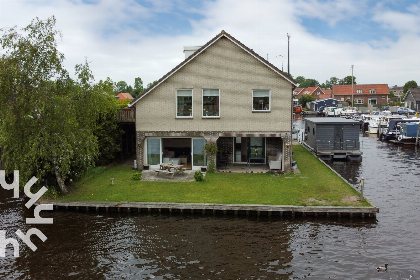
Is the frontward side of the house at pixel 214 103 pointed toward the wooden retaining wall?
yes

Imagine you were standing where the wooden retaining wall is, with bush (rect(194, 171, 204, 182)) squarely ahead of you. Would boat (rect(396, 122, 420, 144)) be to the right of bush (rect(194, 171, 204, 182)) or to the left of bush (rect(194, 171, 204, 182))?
right

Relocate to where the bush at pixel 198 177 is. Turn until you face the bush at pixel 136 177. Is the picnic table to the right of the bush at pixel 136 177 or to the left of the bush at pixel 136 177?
right

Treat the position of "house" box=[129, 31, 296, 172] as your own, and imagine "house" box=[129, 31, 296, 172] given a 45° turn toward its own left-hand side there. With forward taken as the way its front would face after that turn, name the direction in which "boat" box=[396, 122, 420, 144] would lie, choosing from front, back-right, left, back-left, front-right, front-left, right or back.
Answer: left

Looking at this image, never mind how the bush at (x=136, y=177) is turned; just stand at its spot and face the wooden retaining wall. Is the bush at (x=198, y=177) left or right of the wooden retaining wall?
left

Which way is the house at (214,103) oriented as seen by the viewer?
toward the camera

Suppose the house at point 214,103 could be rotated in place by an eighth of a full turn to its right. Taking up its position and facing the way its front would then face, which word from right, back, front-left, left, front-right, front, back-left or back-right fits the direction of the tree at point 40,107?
front
